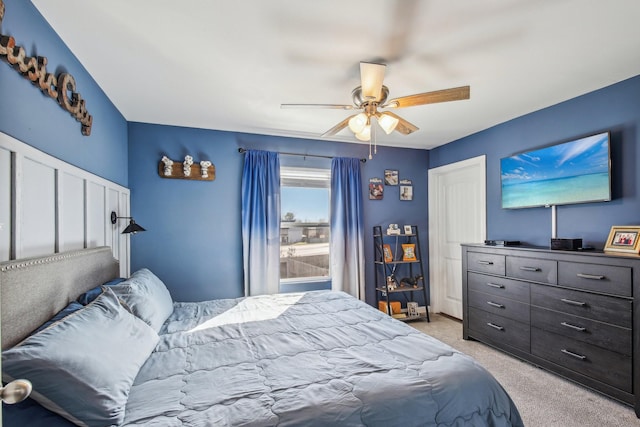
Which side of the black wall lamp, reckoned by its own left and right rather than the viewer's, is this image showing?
right

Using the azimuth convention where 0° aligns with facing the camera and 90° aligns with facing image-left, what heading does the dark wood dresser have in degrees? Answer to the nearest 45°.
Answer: approximately 45°

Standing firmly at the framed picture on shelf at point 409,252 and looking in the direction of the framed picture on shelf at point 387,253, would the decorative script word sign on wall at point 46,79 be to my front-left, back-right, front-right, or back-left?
front-left

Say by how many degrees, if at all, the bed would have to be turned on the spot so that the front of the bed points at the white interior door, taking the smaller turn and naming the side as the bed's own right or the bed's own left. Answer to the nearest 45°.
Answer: approximately 45° to the bed's own left

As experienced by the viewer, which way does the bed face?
facing to the right of the viewer

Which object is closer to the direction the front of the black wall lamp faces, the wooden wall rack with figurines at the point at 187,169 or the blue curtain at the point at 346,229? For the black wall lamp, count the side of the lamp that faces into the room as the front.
the blue curtain

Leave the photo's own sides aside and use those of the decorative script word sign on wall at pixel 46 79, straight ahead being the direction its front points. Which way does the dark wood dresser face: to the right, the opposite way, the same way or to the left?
the opposite way

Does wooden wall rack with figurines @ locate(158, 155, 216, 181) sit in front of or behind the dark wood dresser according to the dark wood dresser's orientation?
in front

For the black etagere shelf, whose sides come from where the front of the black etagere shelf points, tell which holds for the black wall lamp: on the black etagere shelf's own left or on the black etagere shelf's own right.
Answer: on the black etagere shelf's own right

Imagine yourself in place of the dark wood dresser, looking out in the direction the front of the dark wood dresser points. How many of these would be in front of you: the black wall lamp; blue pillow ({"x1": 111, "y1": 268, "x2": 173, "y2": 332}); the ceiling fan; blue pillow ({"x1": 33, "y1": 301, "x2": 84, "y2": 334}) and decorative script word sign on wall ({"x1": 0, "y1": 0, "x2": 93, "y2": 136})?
5

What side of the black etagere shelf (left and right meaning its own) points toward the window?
right

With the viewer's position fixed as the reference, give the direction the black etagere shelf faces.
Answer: facing the viewer and to the right of the viewer

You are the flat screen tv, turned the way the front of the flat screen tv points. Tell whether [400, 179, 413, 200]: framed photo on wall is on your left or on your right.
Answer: on your right

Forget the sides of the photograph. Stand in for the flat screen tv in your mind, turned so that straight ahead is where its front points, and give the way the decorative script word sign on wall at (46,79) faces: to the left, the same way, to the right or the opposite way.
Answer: the opposite way
